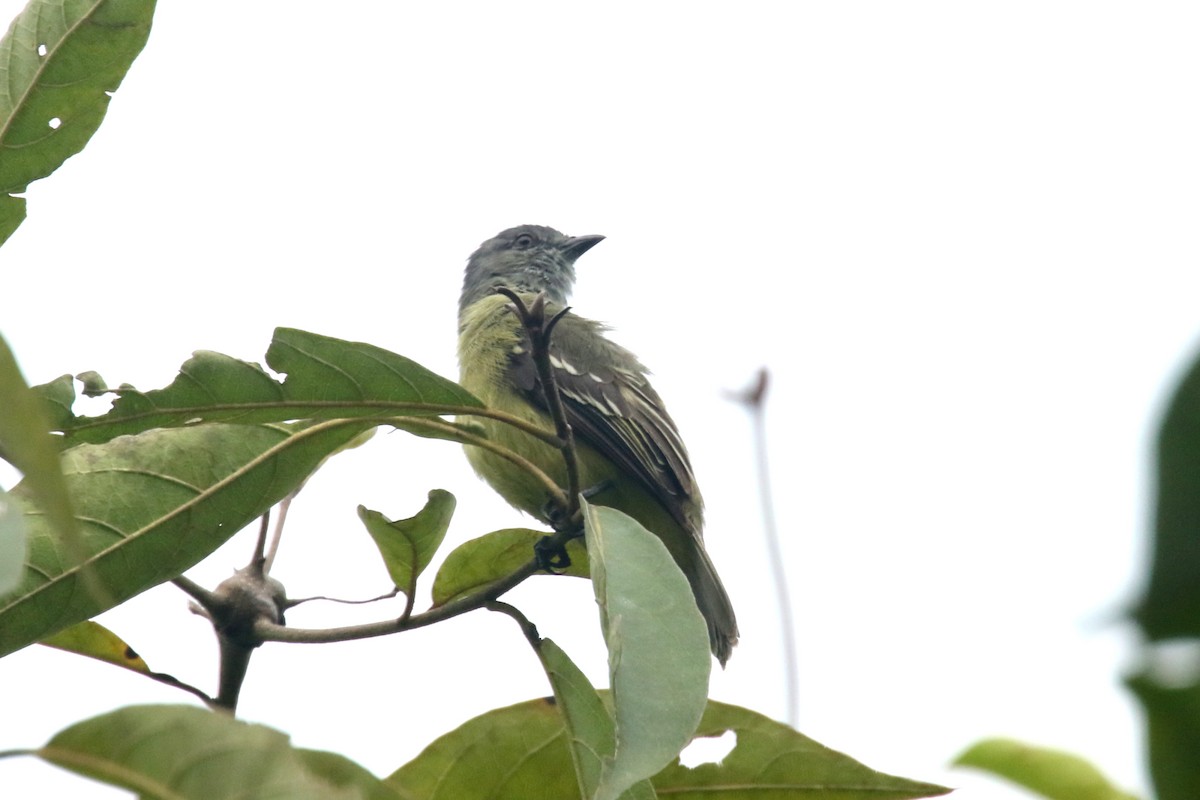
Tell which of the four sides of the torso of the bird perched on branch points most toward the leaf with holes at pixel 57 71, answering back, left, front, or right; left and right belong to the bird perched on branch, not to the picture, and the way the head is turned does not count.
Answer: front

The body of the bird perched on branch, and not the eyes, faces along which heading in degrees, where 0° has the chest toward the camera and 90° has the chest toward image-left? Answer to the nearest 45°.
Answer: approximately 90°

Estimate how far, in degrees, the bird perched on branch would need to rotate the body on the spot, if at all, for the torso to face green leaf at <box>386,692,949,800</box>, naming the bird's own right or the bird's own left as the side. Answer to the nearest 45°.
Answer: approximately 90° to the bird's own left

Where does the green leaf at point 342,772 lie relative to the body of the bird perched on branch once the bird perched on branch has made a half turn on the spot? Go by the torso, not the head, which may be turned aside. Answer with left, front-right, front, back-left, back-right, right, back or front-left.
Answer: right

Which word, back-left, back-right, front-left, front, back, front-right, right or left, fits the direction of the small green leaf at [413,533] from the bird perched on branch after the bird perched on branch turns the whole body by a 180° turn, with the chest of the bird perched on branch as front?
right

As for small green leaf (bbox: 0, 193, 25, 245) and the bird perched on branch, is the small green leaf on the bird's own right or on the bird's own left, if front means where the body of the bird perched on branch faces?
on the bird's own left

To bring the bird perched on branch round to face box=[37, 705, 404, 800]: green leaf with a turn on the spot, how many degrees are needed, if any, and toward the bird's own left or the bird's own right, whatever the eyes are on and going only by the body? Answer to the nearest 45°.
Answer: approximately 90° to the bird's own left

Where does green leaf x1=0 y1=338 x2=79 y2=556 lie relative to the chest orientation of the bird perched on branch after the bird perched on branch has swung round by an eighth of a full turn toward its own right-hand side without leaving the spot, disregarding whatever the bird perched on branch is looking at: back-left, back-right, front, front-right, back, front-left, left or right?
back-left

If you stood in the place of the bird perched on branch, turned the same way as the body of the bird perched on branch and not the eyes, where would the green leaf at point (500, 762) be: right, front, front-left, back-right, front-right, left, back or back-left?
left
